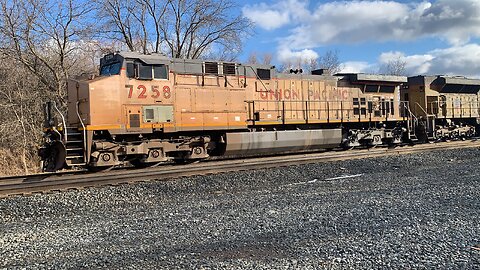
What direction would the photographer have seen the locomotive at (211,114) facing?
facing the viewer and to the left of the viewer
